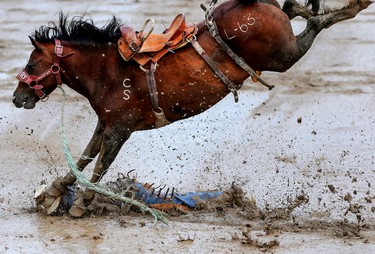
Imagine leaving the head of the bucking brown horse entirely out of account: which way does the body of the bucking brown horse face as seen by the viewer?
to the viewer's left
